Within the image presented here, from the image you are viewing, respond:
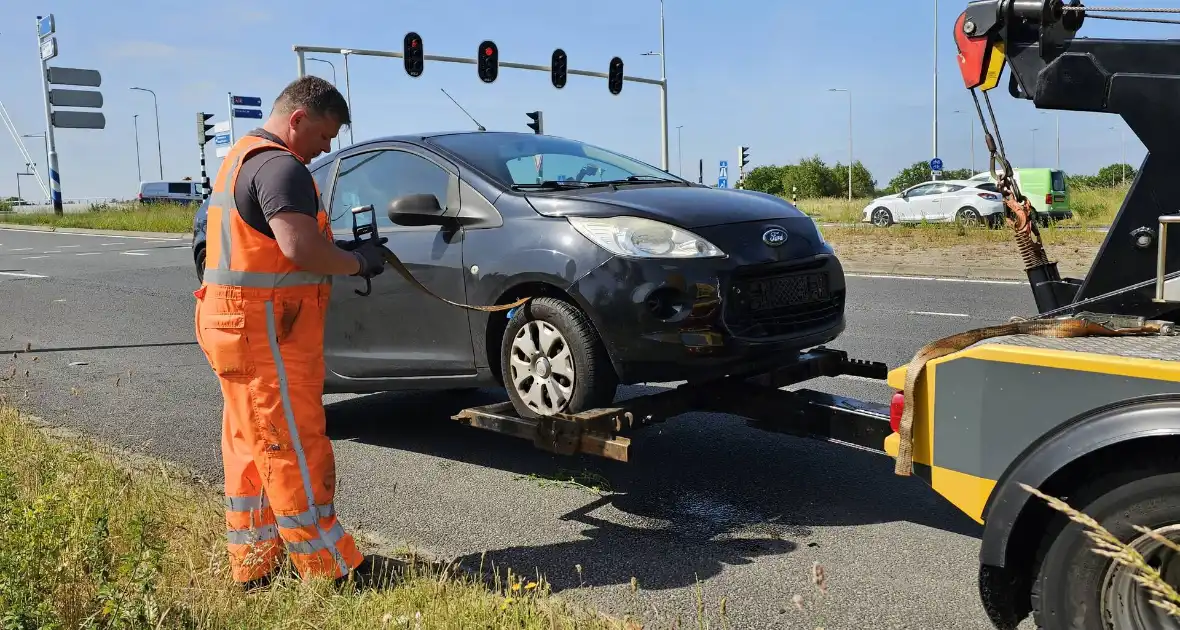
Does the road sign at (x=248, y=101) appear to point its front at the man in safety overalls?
yes

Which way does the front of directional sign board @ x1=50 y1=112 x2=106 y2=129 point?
away from the camera

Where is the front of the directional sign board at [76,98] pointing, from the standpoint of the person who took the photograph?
facing away from the viewer

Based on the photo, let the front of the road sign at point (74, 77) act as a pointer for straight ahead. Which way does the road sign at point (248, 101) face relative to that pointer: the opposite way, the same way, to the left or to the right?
the opposite way

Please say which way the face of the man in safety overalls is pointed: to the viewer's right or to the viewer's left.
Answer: to the viewer's right

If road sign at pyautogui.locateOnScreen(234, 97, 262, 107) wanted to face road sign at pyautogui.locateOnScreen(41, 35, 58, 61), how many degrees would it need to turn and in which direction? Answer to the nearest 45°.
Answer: approximately 135° to its right

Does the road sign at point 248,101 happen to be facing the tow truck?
yes

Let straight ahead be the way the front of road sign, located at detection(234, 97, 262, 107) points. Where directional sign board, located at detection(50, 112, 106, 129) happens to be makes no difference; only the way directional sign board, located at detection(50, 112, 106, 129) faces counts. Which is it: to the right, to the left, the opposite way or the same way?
the opposite way

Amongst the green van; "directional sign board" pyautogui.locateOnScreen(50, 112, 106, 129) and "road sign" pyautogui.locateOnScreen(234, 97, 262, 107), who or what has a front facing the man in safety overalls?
the road sign

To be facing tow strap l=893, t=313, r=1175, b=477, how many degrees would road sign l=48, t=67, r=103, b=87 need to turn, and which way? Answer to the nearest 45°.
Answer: approximately 180°

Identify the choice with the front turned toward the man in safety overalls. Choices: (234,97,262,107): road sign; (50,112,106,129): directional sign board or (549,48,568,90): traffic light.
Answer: the road sign

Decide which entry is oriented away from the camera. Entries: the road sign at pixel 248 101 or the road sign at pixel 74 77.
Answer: the road sign at pixel 74 77

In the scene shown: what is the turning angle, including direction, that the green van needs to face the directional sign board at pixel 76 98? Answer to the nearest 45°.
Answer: approximately 45° to its left

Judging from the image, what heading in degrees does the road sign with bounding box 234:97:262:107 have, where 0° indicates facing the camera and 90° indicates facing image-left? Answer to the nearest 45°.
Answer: approximately 0°

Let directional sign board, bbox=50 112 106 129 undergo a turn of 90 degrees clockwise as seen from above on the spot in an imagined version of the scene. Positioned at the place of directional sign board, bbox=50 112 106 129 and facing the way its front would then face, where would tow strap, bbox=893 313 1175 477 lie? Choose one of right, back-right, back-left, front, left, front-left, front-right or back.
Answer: right
